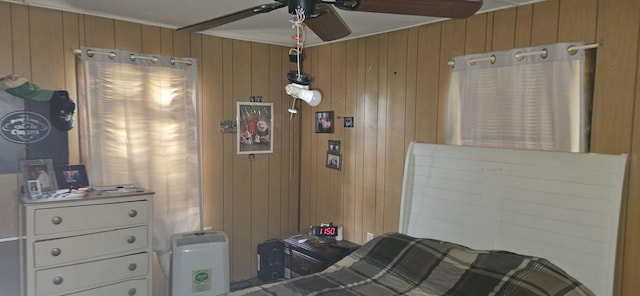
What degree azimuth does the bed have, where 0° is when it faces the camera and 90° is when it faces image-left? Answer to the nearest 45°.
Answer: approximately 45°

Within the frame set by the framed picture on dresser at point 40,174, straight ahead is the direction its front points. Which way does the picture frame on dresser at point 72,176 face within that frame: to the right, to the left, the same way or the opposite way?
the same way

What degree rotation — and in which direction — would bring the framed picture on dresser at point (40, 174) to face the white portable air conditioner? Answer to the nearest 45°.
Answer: approximately 90° to its left

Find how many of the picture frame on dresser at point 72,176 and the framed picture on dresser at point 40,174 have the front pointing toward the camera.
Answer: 2

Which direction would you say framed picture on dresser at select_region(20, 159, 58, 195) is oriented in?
toward the camera

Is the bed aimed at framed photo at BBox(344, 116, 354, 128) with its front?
no

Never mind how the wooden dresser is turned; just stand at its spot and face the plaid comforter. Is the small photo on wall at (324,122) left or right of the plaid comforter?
left

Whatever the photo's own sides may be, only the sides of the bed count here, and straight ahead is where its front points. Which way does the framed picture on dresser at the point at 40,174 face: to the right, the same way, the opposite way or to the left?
to the left

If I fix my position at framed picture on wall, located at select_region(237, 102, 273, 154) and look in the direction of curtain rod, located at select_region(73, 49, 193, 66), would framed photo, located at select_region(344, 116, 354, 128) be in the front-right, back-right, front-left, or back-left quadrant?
back-left
